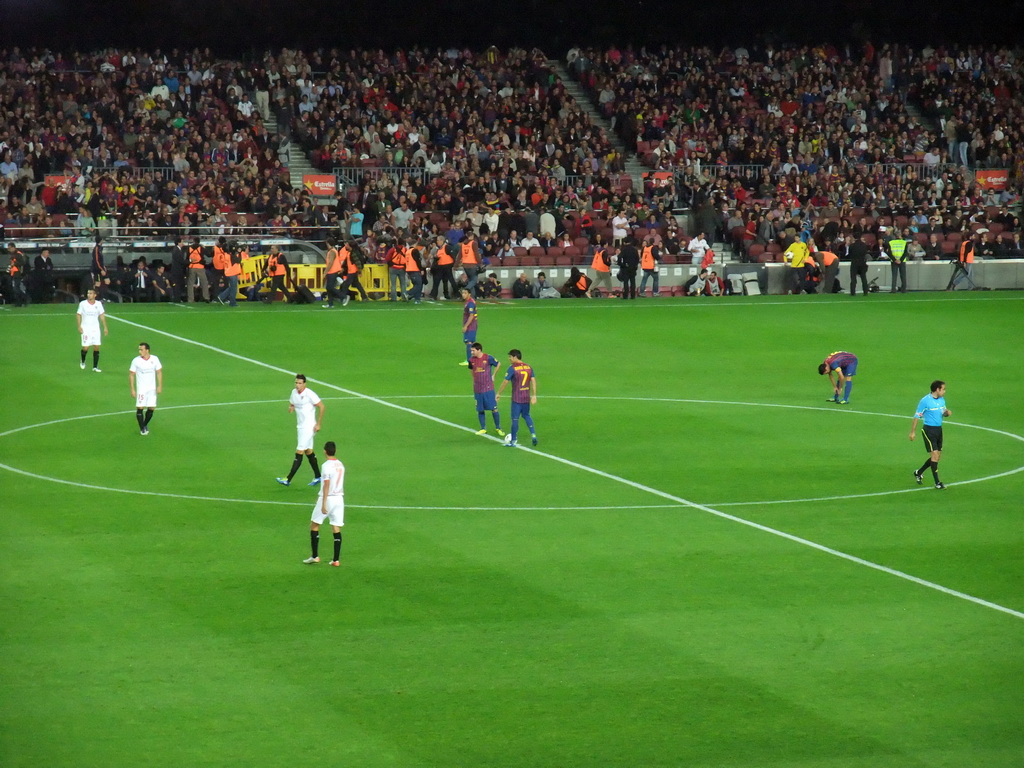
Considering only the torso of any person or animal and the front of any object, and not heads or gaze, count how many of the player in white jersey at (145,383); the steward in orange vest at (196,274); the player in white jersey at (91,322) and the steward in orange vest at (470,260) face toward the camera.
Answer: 2

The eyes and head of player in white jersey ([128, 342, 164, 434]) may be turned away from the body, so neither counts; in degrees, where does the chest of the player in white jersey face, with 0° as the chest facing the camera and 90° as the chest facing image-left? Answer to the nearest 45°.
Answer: approximately 0°

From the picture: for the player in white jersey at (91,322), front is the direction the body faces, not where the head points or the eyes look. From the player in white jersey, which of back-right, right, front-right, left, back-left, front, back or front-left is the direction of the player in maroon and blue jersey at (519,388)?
front-left

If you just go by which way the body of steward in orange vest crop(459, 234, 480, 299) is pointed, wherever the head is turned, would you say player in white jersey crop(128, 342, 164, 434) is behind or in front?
behind

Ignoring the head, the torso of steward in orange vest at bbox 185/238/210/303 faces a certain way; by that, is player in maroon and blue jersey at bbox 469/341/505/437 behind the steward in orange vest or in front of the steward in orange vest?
behind

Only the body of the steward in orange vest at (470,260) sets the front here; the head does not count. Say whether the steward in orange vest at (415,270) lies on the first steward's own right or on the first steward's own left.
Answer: on the first steward's own left

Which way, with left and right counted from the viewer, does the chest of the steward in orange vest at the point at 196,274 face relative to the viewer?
facing away from the viewer

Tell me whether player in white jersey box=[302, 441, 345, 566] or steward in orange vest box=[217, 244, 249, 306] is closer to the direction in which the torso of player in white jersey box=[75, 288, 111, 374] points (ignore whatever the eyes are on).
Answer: the player in white jersey

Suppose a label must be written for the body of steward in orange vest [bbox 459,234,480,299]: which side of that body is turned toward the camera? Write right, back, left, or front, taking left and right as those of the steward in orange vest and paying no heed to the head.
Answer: back

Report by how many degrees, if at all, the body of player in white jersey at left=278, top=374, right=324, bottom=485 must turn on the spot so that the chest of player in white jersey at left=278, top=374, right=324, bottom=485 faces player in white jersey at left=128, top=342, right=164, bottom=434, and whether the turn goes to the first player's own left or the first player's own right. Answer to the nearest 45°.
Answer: approximately 90° to the first player's own right

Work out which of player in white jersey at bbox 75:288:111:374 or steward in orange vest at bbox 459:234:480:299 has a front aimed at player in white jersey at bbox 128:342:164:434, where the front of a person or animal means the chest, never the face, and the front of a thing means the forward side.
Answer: player in white jersey at bbox 75:288:111:374

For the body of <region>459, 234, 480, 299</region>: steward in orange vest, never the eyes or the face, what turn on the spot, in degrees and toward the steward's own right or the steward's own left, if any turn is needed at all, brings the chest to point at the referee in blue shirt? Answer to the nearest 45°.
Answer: approximately 180°

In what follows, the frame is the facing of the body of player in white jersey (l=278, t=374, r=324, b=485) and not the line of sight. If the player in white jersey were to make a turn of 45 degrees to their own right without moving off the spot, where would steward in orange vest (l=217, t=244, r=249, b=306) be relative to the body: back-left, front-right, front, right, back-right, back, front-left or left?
right
